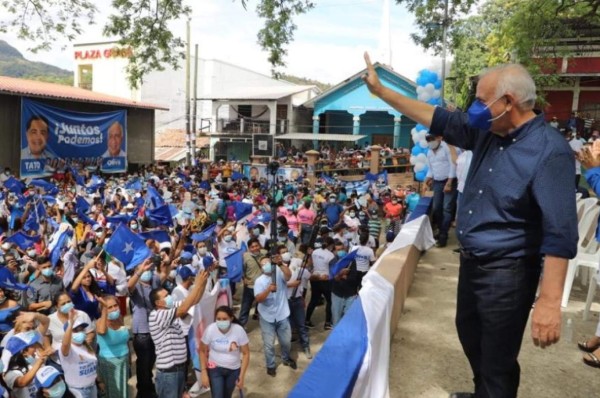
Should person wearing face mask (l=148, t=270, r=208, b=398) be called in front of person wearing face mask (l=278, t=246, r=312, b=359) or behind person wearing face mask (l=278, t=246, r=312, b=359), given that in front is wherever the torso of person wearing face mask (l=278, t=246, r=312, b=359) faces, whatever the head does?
in front

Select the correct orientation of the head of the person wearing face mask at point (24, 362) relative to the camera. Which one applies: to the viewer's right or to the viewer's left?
to the viewer's right

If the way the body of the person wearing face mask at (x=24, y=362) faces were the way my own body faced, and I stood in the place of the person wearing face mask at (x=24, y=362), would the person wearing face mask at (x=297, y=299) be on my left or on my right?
on my left

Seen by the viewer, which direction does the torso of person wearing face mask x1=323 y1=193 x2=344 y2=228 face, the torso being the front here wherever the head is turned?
toward the camera

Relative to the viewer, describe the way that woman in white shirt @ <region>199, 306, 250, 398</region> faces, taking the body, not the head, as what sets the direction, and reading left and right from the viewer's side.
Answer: facing the viewer

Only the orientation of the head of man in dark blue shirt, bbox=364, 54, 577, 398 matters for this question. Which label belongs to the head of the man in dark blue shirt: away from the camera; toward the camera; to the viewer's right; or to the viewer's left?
to the viewer's left

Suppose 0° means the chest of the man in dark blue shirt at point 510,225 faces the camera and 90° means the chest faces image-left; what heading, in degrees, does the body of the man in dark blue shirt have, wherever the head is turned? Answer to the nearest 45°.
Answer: approximately 45°

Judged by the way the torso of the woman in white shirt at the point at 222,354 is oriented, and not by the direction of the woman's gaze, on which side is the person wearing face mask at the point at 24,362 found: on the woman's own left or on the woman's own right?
on the woman's own right

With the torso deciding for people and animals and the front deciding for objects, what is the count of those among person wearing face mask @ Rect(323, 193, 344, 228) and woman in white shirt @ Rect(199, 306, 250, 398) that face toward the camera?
2

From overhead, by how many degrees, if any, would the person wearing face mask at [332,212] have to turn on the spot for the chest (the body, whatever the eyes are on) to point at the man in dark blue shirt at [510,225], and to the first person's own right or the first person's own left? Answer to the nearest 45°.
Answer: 0° — they already face them

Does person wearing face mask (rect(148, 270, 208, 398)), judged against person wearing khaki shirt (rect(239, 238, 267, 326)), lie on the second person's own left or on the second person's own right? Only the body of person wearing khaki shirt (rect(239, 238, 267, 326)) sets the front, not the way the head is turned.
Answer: on the second person's own right

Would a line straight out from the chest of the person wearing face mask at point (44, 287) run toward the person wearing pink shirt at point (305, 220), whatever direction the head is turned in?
no

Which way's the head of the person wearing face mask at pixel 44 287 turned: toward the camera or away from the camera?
toward the camera

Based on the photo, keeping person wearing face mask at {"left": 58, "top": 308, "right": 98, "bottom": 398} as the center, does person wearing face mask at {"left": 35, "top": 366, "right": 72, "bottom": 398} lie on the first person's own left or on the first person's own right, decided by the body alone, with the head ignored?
on the first person's own right

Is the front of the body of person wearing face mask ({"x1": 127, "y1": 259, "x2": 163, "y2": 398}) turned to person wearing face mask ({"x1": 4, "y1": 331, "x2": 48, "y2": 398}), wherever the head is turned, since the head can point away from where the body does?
no

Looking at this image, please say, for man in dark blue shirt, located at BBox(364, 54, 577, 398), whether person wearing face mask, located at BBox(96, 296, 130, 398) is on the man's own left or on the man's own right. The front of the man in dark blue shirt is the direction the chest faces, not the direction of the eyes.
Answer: on the man's own right
